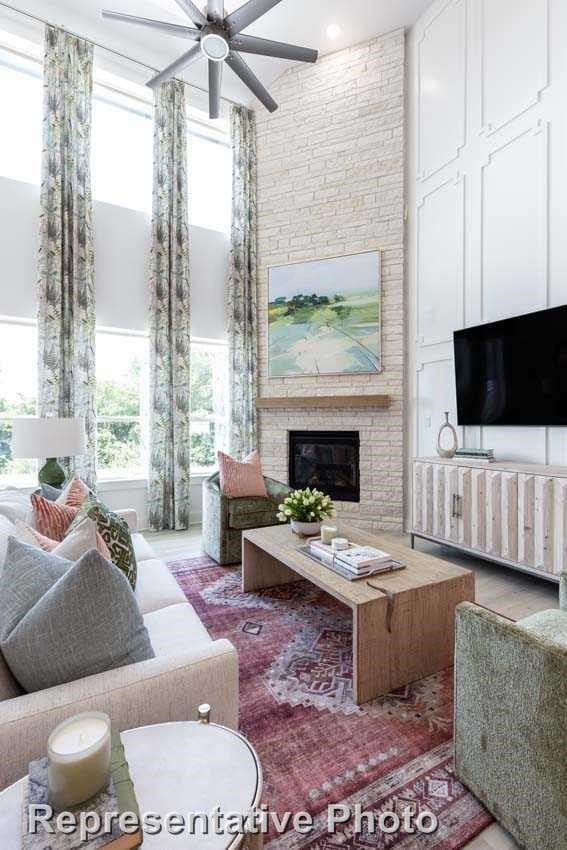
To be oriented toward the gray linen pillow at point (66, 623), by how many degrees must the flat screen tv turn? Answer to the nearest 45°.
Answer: approximately 45° to its left

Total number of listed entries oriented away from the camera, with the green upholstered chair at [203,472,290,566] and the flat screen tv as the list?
0

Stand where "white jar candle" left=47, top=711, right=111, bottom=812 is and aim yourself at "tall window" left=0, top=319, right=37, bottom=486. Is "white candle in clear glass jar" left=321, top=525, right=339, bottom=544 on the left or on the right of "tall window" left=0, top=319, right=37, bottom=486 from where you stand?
right

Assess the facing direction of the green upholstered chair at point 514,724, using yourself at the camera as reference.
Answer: facing away from the viewer and to the left of the viewer

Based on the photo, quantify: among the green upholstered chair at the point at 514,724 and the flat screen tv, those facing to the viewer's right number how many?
0

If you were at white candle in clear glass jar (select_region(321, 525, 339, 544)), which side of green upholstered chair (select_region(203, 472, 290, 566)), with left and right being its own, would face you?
front

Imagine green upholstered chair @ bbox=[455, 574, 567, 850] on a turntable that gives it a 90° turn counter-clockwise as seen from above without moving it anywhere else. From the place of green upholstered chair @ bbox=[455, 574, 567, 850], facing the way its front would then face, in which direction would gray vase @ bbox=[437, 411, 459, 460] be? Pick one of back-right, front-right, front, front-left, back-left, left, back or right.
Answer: back-right

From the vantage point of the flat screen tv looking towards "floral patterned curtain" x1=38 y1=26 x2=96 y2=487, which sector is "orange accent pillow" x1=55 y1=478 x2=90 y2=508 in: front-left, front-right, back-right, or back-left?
front-left

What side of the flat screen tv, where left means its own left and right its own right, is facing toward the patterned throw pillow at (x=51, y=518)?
front

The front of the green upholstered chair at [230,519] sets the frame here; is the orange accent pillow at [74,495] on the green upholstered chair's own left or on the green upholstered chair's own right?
on the green upholstered chair's own right

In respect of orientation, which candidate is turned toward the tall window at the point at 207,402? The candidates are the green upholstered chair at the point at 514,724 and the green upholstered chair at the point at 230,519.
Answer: the green upholstered chair at the point at 514,724

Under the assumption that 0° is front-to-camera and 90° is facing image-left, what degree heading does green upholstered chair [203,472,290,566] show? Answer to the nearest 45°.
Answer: approximately 315°

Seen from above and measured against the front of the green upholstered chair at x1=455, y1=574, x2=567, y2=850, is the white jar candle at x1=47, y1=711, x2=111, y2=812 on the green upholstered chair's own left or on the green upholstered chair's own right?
on the green upholstered chair's own left

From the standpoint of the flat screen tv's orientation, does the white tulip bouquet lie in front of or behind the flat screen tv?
in front

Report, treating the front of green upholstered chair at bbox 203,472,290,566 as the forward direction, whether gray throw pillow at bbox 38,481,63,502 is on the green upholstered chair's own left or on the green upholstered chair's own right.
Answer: on the green upholstered chair's own right
